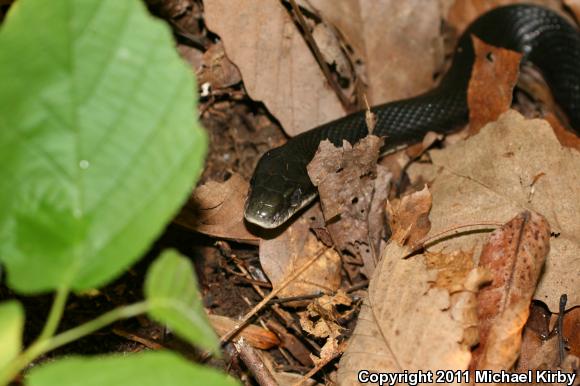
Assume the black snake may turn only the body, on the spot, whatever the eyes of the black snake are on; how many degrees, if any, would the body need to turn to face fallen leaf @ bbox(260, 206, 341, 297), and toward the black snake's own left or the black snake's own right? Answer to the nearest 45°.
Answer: approximately 45° to the black snake's own left

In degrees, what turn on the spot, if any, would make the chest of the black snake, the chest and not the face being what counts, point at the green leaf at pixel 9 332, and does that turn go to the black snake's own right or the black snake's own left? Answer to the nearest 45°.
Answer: approximately 45° to the black snake's own left

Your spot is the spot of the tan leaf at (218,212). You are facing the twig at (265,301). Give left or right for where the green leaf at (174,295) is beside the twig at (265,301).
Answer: right

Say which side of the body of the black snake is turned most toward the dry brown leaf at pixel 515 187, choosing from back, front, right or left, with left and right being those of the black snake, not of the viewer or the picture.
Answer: left

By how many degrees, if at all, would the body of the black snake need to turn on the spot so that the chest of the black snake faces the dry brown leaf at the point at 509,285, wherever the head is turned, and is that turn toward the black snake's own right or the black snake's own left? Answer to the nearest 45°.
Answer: approximately 45° to the black snake's own left

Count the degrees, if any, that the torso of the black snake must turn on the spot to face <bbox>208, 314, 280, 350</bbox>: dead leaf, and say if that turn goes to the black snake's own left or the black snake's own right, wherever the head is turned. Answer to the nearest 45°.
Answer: approximately 45° to the black snake's own left

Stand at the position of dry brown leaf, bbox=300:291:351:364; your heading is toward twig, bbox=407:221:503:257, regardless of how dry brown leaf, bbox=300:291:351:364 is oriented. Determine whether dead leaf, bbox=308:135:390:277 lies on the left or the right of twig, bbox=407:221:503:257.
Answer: left

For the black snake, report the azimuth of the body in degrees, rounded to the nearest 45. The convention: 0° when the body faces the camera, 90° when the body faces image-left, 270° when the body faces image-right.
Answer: approximately 45°
